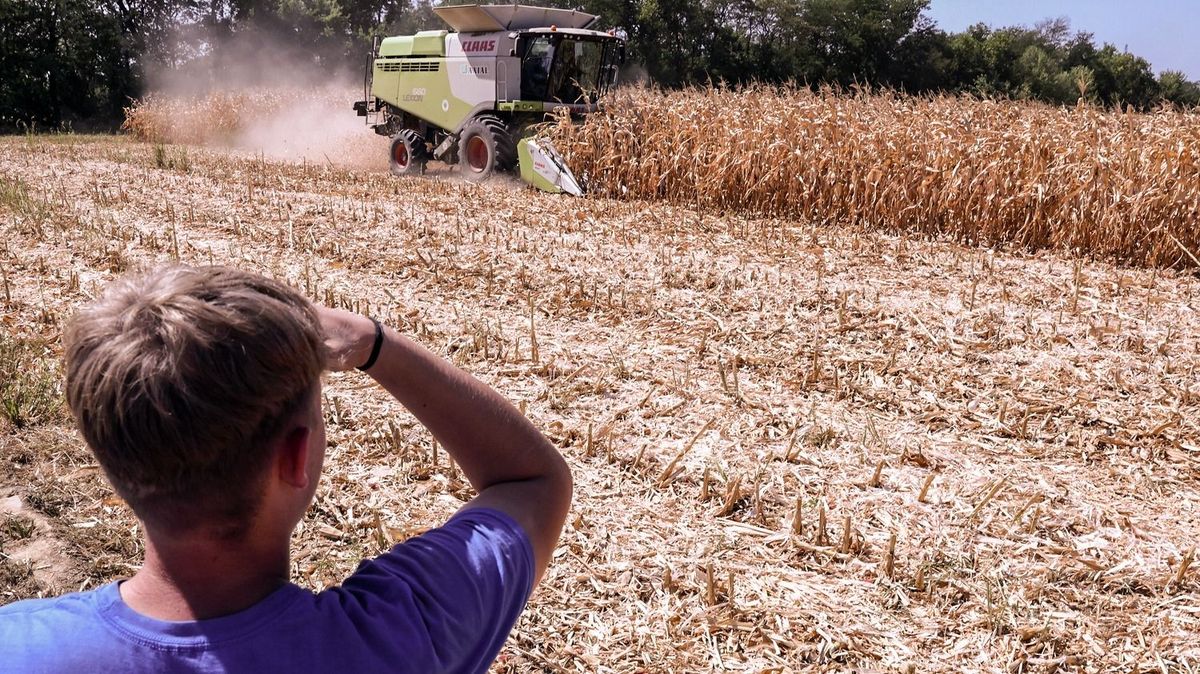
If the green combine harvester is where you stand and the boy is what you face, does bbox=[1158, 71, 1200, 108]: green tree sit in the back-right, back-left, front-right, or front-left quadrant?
back-left

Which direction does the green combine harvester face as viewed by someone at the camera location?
facing the viewer and to the right of the viewer

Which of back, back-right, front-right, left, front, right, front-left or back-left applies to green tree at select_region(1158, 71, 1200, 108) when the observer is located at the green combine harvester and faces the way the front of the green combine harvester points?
left

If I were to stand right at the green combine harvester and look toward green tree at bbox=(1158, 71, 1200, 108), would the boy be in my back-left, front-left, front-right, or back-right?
back-right

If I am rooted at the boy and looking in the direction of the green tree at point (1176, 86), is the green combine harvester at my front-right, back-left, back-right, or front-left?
front-left

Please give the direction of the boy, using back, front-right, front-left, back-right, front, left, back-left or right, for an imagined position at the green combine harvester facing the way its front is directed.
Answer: front-right
